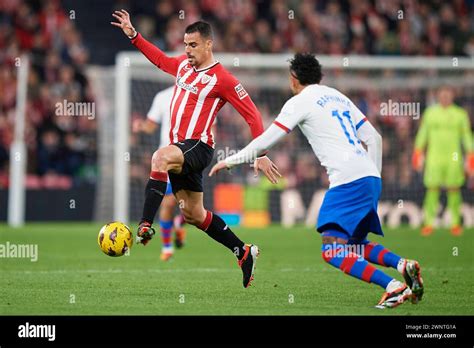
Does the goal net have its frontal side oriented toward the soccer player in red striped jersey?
yes

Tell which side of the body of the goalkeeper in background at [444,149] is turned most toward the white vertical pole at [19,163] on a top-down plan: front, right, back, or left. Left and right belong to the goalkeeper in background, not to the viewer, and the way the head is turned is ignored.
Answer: right

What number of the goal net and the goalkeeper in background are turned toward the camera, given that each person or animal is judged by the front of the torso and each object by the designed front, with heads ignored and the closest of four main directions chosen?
2

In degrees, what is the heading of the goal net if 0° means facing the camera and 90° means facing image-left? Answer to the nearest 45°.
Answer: approximately 0°

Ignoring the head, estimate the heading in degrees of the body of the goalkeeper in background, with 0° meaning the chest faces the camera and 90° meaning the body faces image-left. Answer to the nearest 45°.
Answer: approximately 0°
